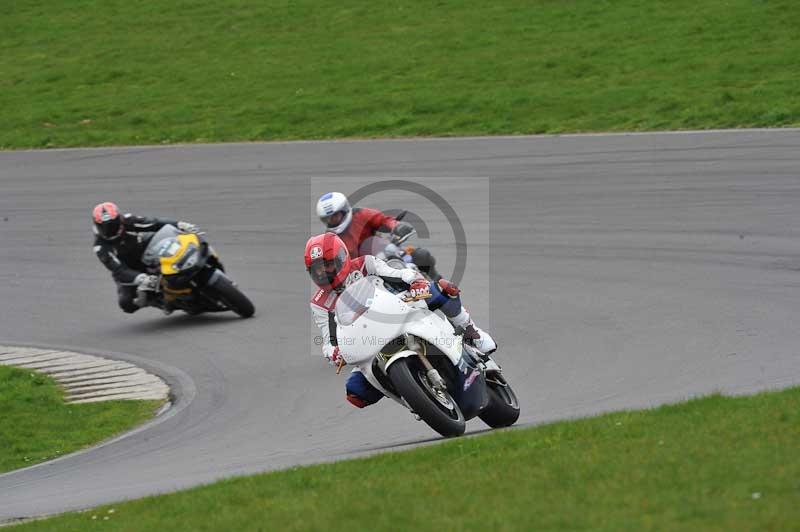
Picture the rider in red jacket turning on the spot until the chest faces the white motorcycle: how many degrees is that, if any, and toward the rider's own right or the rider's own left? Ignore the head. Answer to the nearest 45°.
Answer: approximately 45° to the rider's own left

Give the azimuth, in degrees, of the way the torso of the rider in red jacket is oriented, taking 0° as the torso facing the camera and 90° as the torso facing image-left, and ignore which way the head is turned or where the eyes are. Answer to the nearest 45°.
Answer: approximately 45°

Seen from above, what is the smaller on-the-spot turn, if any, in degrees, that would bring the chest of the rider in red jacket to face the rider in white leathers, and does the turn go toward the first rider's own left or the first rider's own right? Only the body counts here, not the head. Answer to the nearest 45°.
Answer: approximately 45° to the first rider's own left
